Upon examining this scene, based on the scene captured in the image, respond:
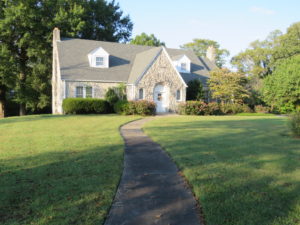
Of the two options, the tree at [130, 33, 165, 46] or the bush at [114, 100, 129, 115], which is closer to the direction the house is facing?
the bush

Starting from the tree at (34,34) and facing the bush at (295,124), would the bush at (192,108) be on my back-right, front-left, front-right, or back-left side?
front-left

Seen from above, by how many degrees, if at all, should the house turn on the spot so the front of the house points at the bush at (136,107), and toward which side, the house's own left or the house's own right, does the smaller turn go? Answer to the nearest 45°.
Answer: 0° — it already faces it

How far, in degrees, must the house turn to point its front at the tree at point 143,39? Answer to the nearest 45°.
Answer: approximately 135° to its left

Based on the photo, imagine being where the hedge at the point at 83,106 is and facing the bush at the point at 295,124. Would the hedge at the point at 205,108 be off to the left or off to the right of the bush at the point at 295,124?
left

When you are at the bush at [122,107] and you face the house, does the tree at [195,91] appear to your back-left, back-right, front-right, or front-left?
front-right

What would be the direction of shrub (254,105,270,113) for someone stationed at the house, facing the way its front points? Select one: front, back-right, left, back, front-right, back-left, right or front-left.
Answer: front-left

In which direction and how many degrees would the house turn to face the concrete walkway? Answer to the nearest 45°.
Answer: approximately 45° to its right

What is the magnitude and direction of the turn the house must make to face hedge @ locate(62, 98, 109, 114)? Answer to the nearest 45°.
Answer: approximately 90° to its right

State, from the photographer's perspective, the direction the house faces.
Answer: facing the viewer and to the right of the viewer
